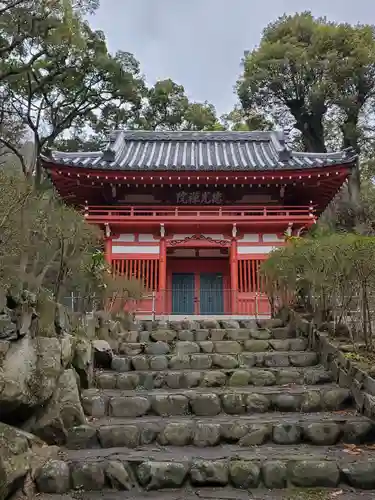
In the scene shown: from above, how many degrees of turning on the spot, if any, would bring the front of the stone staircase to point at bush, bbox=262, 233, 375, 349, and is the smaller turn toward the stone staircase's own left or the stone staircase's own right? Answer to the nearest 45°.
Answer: approximately 135° to the stone staircase's own left

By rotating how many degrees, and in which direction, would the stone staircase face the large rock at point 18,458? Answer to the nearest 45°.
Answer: approximately 45° to its right

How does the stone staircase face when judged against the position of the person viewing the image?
facing the viewer

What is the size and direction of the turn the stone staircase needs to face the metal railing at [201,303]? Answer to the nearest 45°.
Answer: approximately 180°

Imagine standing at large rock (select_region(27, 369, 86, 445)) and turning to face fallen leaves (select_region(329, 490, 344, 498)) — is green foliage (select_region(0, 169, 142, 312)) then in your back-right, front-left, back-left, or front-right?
back-left

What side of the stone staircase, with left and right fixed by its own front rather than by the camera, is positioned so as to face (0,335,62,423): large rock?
right

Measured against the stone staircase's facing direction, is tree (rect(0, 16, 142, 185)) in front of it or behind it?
behind

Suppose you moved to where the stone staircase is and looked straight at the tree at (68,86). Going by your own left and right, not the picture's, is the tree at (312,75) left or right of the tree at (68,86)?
right

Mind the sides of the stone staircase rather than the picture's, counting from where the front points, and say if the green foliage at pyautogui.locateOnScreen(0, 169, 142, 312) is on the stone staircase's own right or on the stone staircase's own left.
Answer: on the stone staircase's own right
